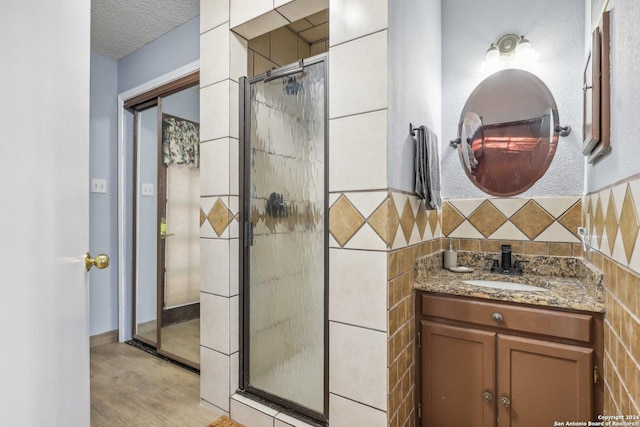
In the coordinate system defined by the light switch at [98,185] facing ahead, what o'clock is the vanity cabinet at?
The vanity cabinet is roughly at 11 o'clock from the light switch.

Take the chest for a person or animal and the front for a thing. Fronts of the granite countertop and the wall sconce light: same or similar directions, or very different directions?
same or similar directions

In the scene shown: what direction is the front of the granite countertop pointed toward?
toward the camera

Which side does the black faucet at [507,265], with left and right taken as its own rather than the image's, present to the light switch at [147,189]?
right

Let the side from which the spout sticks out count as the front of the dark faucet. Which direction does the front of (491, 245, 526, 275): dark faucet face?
toward the camera

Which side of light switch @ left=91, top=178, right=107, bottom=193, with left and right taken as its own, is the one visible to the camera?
front
